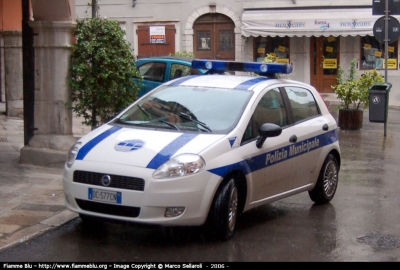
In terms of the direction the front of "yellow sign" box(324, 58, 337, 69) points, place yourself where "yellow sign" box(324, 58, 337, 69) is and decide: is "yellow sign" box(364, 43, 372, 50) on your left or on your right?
on your left

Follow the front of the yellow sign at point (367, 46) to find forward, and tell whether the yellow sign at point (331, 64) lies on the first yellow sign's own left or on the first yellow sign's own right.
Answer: on the first yellow sign's own right

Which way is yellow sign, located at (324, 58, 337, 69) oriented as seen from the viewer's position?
toward the camera

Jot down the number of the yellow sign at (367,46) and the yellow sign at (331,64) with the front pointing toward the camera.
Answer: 2

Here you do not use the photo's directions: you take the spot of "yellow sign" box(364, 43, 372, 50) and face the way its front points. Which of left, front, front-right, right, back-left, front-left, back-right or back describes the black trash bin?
front

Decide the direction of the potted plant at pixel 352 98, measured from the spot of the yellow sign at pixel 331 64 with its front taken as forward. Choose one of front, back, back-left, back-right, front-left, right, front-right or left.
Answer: front

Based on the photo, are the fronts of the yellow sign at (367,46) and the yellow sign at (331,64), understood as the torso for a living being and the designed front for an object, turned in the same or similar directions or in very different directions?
same or similar directions

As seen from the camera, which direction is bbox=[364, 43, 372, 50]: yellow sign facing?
toward the camera

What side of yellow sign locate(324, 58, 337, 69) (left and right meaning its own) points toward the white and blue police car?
front

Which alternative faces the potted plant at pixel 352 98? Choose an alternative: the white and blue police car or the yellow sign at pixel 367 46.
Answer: the yellow sign

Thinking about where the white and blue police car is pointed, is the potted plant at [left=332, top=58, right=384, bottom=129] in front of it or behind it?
behind
